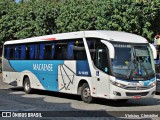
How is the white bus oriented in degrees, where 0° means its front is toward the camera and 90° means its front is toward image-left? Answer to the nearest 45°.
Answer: approximately 315°
